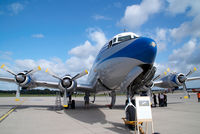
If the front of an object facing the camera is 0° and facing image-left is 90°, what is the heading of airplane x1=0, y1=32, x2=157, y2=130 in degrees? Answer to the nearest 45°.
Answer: approximately 315°
